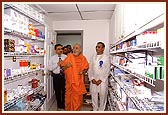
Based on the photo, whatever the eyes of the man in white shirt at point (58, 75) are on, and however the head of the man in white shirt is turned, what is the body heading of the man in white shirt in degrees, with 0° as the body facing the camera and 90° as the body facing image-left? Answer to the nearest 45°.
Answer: approximately 315°

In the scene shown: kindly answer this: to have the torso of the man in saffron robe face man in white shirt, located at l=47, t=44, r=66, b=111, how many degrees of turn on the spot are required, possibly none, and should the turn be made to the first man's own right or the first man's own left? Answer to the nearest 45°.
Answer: approximately 135° to the first man's own right

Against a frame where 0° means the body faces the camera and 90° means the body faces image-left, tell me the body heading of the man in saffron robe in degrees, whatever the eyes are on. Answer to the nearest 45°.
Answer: approximately 0°

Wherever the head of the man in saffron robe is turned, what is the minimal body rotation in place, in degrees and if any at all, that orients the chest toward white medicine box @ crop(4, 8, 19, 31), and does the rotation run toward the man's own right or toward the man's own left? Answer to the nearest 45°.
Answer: approximately 45° to the man's own right

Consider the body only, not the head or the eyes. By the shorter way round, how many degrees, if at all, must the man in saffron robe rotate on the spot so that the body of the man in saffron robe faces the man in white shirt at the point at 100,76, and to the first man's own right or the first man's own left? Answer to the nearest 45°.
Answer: approximately 90° to the first man's own left

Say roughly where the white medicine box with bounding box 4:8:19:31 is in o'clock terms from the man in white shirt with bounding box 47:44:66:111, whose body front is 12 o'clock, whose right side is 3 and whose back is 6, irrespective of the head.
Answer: The white medicine box is roughly at 2 o'clock from the man in white shirt.
